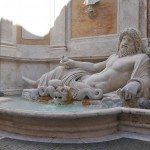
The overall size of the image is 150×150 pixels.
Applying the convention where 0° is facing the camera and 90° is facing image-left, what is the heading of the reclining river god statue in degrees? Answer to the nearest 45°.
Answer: approximately 45°
